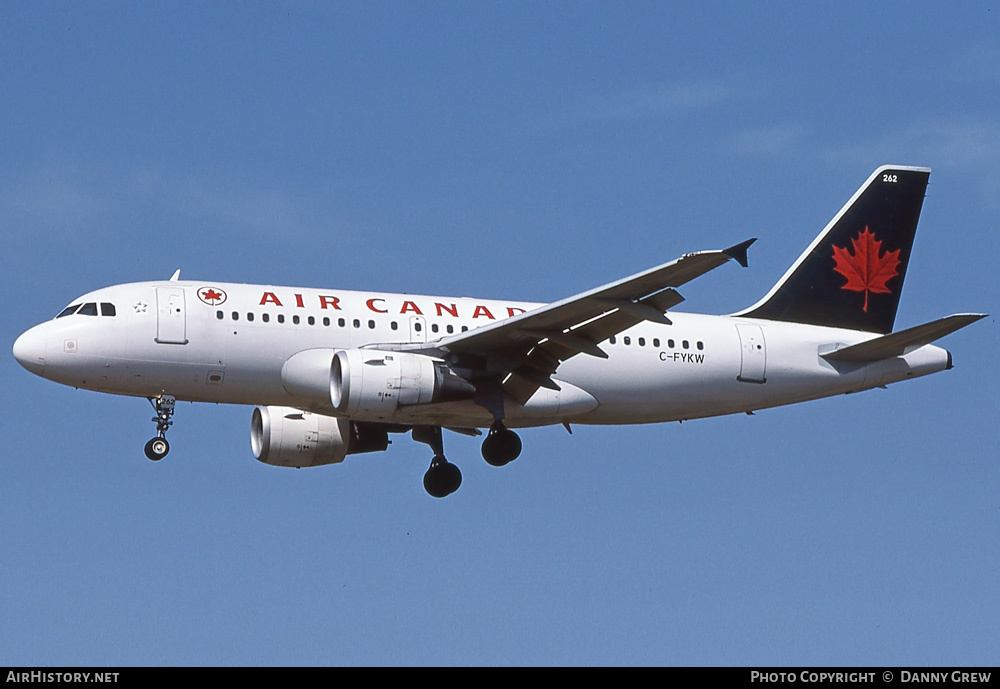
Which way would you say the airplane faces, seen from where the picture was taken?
facing to the left of the viewer
